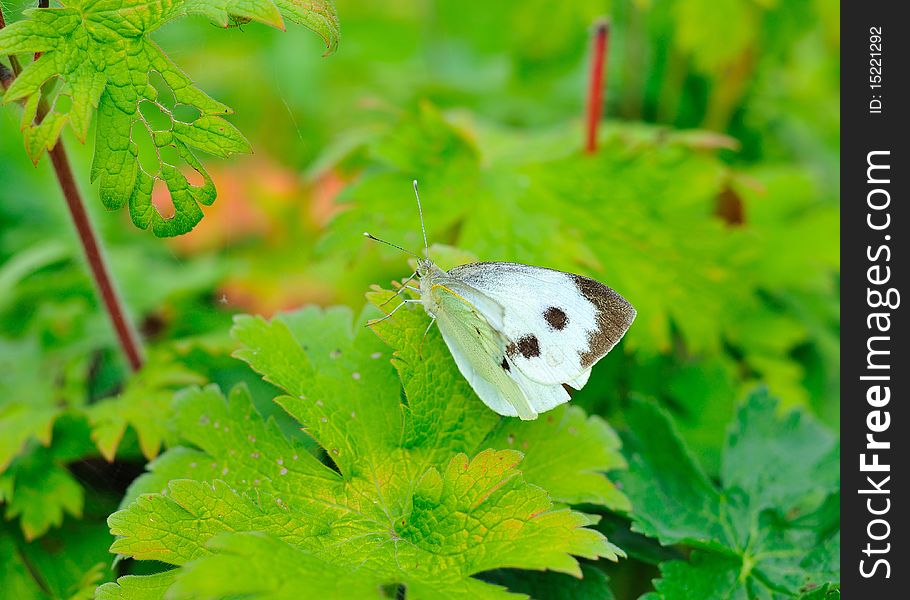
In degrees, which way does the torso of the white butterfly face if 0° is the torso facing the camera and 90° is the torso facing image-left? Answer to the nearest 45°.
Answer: approximately 90°
